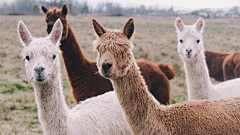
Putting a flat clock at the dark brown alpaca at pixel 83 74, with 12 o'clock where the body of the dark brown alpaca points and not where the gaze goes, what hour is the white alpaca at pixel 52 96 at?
The white alpaca is roughly at 9 o'clock from the dark brown alpaca.

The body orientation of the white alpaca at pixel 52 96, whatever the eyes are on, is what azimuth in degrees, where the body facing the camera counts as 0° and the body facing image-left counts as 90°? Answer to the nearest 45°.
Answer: approximately 45°

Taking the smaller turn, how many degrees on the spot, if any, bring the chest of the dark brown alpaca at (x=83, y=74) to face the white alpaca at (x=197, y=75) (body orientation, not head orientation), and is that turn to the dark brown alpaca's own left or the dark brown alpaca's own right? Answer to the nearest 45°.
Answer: approximately 180°

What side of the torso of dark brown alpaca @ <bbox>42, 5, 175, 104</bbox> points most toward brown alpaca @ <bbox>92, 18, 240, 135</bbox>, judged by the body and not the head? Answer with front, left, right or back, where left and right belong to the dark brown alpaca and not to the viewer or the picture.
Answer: left

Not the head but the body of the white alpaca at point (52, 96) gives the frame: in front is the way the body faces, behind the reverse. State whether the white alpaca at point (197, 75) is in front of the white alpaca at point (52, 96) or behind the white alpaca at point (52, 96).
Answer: behind

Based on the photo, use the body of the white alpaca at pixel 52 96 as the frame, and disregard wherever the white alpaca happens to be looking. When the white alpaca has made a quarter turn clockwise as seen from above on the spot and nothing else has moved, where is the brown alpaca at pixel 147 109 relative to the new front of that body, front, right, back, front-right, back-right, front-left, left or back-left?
back

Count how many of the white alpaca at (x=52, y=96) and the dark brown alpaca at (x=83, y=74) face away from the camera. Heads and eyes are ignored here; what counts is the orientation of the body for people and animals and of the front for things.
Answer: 0

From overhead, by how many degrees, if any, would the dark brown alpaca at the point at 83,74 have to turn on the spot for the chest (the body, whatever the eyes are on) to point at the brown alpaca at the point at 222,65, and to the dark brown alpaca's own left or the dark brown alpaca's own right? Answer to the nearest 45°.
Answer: approximately 135° to the dark brown alpaca's own right

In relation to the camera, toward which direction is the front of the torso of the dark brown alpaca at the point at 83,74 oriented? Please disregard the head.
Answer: to the viewer's left

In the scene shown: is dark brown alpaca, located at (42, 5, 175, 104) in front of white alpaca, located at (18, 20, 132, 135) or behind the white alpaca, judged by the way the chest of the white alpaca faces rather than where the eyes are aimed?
behind

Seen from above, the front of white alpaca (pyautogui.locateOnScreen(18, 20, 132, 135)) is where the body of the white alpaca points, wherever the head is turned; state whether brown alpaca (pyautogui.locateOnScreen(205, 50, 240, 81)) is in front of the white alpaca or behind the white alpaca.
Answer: behind
